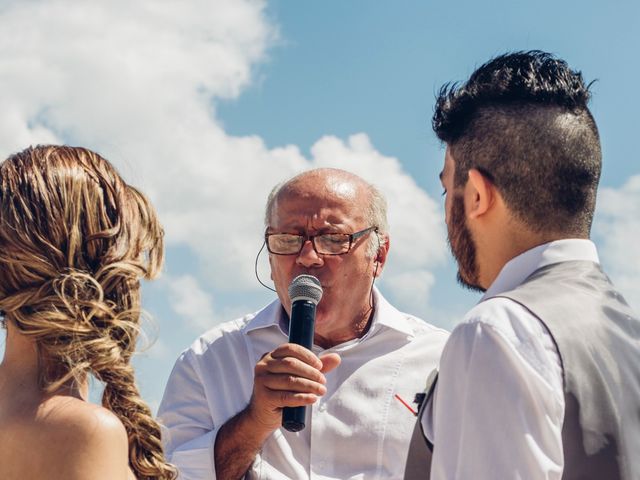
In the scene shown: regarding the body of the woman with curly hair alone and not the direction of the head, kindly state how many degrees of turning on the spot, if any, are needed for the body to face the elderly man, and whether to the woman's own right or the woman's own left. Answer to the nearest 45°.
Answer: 0° — they already face them

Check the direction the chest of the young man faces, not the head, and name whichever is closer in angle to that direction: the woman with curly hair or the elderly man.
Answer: the elderly man

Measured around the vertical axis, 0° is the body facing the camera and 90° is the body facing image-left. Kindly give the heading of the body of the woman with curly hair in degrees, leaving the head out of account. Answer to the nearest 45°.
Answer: approximately 225°

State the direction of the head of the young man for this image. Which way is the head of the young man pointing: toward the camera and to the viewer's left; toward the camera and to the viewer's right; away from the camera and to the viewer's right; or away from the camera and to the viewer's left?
away from the camera and to the viewer's left

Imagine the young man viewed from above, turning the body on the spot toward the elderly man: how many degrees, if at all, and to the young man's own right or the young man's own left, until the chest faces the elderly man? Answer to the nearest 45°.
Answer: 0° — they already face them

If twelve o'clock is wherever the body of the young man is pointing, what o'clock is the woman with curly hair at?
The woman with curly hair is roughly at 10 o'clock from the young man.

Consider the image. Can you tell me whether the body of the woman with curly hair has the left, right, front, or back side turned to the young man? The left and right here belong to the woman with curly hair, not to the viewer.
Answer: right

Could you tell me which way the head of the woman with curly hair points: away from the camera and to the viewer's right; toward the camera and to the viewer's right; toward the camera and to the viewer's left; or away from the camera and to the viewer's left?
away from the camera and to the viewer's right

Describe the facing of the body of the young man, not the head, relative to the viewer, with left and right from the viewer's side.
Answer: facing away from the viewer and to the left of the viewer
